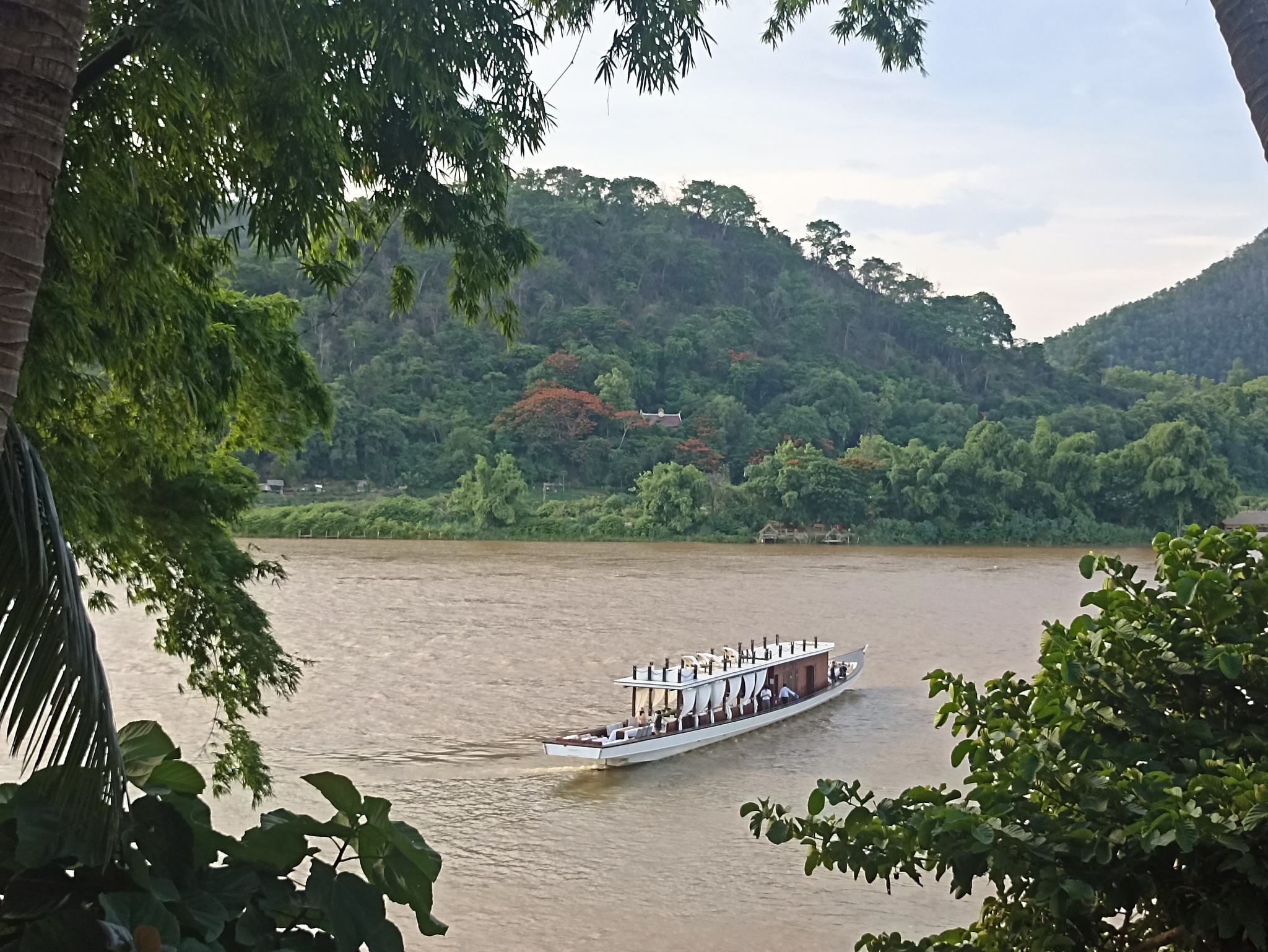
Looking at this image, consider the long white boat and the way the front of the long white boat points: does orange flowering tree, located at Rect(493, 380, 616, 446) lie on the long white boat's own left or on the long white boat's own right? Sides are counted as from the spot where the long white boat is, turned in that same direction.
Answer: on the long white boat's own left

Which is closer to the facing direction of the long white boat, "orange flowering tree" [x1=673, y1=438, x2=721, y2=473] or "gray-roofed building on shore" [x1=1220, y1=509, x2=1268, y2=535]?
the gray-roofed building on shore

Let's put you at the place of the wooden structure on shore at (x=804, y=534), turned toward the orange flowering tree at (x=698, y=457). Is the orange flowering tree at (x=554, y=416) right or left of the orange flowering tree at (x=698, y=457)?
left

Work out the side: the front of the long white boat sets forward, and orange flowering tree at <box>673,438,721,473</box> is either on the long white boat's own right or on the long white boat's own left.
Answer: on the long white boat's own left

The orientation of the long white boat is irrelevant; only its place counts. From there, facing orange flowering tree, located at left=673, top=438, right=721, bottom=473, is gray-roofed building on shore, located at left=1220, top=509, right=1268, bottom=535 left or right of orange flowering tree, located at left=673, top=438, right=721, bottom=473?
right

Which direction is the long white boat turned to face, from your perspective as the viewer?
facing away from the viewer and to the right of the viewer

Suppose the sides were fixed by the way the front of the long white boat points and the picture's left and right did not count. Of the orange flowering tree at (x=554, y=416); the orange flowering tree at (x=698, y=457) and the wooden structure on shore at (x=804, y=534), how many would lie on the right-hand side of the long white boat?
0

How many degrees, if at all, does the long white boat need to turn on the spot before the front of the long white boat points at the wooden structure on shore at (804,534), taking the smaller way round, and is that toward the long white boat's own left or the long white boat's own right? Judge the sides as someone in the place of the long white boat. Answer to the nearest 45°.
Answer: approximately 45° to the long white boat's own left

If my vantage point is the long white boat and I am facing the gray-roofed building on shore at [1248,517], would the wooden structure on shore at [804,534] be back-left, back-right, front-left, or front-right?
front-left

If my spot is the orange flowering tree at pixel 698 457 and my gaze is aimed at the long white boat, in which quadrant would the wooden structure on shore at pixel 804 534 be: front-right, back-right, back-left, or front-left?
front-left

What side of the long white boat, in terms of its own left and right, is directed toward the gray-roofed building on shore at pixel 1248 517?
front

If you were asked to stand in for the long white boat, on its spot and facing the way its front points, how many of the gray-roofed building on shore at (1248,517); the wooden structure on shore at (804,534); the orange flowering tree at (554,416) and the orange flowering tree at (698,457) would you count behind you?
0
